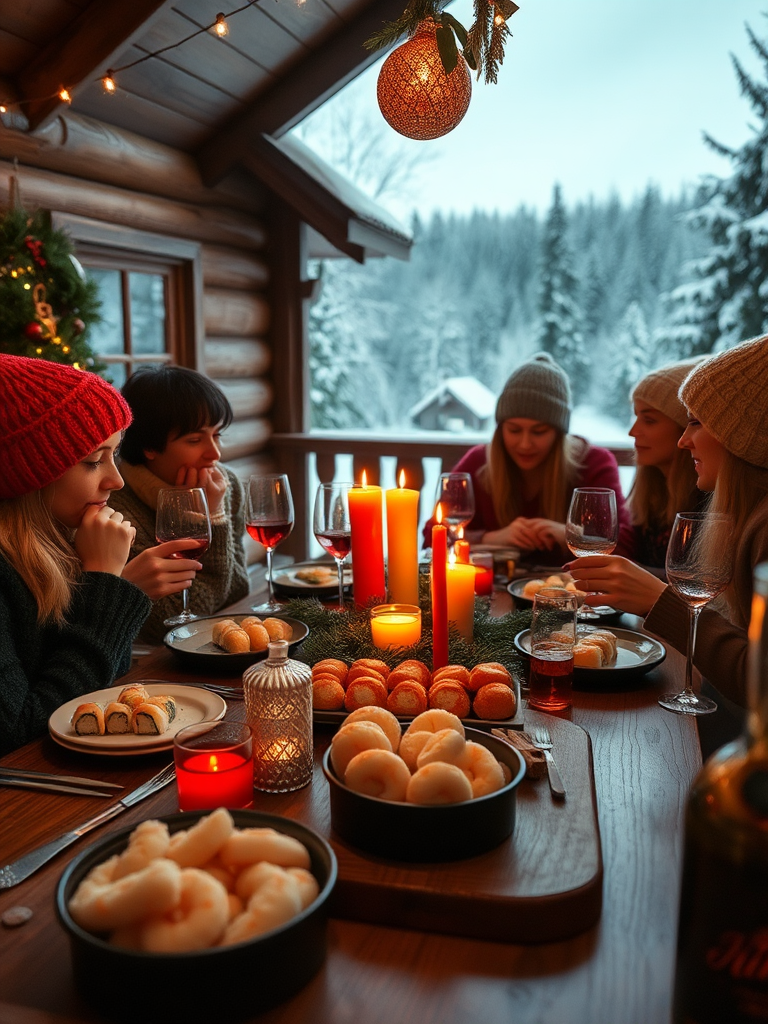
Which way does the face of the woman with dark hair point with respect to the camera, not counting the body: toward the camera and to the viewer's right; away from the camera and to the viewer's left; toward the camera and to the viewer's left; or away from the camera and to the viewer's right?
toward the camera and to the viewer's right

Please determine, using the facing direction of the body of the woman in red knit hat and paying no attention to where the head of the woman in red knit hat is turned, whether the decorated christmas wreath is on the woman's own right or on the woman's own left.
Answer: on the woman's own left

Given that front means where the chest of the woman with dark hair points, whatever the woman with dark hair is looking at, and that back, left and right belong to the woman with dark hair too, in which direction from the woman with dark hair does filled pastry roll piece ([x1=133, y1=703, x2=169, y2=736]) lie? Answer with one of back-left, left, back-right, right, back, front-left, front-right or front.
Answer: front-right

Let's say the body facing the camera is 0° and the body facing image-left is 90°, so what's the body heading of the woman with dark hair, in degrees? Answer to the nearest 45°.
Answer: approximately 315°

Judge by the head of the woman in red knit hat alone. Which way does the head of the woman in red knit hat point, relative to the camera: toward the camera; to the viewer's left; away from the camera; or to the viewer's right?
to the viewer's right

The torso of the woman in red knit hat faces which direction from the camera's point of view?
to the viewer's right

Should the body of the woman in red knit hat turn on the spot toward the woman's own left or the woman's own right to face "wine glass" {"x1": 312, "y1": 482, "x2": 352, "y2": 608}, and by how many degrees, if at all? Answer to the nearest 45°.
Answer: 0° — they already face it
